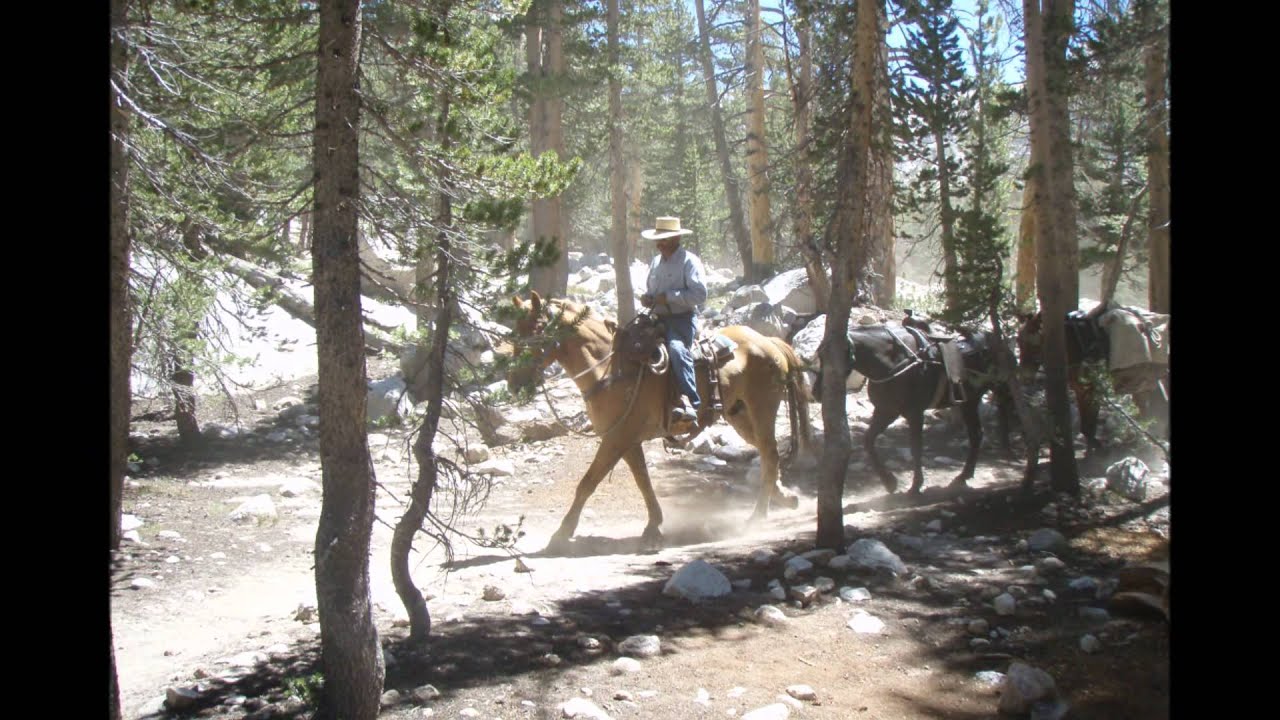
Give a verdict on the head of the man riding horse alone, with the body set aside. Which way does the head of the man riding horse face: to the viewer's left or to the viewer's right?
to the viewer's left

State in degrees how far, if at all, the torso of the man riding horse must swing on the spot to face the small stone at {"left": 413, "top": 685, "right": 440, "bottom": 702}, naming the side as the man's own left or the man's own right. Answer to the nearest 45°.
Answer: approximately 45° to the man's own left

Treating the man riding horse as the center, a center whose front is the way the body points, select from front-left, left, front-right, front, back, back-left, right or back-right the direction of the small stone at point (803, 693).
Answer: front-left

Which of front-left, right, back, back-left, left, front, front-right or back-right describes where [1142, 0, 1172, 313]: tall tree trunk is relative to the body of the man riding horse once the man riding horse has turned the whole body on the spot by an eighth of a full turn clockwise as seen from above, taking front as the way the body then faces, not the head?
back-right

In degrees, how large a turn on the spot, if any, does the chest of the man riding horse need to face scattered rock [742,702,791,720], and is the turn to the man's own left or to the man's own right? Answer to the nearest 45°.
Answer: approximately 45° to the man's own left

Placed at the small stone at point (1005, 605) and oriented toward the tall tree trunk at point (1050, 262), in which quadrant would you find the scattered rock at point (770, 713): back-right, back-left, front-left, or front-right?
back-left

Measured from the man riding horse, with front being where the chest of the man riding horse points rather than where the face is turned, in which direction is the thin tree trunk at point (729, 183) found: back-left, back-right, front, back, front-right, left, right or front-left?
back-right

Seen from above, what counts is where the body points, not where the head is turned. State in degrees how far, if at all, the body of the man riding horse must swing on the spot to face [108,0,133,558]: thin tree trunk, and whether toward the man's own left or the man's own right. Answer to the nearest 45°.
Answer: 0° — they already face it

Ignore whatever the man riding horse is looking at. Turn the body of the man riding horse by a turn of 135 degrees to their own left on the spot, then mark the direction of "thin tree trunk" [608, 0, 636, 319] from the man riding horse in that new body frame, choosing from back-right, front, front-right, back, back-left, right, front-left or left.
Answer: left

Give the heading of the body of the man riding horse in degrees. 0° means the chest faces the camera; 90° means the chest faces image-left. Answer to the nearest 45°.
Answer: approximately 45°

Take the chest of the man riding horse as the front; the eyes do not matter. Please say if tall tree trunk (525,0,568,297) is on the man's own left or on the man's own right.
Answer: on the man's own right

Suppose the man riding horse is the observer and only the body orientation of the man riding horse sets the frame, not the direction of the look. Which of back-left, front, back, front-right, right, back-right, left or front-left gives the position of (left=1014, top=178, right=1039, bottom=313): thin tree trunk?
back

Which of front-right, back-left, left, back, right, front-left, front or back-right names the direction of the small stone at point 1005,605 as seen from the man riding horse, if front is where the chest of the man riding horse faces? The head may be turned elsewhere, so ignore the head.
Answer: left

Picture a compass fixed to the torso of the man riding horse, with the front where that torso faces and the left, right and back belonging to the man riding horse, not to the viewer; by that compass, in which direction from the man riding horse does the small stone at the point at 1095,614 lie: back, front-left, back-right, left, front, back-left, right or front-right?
left

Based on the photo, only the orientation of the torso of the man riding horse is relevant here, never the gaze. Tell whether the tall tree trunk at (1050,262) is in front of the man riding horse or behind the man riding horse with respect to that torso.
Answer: behind
